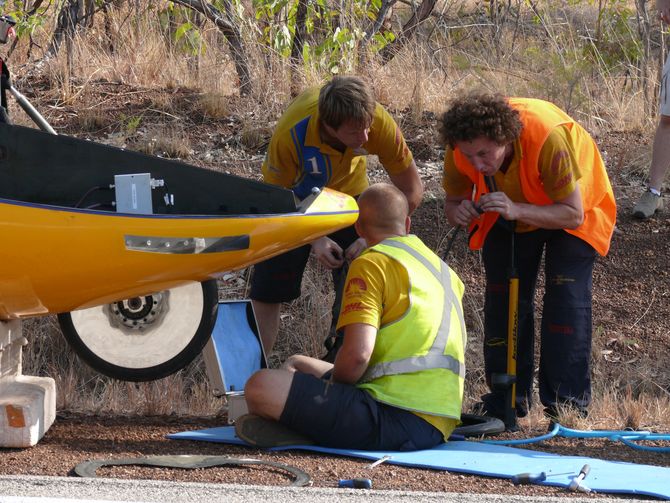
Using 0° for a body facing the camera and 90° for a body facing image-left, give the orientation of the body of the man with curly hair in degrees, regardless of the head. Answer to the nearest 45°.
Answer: approximately 45°

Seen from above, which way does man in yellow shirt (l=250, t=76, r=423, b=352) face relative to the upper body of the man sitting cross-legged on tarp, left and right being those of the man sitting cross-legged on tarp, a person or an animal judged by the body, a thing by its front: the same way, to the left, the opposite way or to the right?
the opposite way

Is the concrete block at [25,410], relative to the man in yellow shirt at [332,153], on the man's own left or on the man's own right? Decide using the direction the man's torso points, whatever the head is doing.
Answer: on the man's own right

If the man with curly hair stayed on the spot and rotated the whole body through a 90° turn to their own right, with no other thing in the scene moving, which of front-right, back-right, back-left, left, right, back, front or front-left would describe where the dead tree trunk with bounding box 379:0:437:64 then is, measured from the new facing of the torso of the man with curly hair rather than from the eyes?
front-right

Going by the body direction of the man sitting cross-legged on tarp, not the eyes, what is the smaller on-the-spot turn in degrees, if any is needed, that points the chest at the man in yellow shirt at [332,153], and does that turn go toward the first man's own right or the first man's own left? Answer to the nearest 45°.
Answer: approximately 45° to the first man's own right

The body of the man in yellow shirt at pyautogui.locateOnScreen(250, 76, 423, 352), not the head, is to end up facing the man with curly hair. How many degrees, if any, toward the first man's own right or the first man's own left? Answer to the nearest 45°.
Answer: approximately 45° to the first man's own left

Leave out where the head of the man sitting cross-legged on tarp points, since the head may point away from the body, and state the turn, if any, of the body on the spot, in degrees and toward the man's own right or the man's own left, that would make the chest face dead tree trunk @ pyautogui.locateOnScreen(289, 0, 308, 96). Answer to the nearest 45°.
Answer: approximately 45° to the man's own right

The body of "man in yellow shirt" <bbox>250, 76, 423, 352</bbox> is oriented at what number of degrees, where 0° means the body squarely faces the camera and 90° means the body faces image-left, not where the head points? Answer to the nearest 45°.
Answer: approximately 315°

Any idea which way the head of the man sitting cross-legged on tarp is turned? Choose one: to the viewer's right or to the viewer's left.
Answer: to the viewer's left
